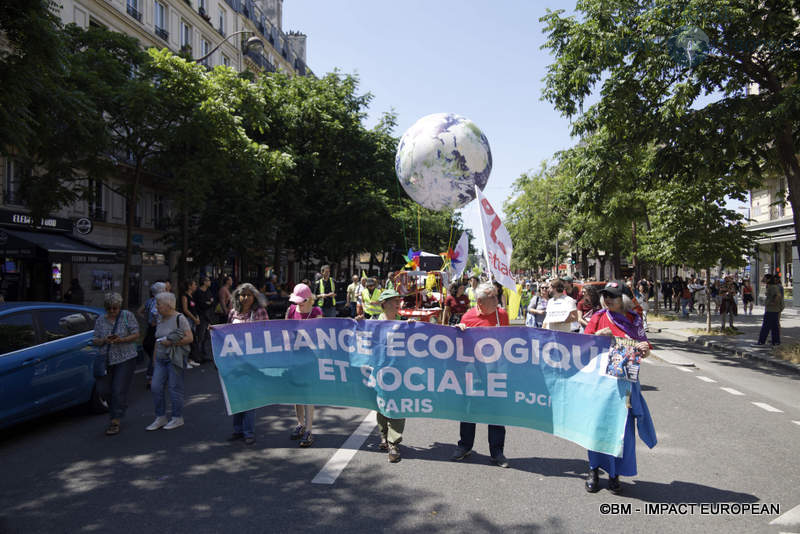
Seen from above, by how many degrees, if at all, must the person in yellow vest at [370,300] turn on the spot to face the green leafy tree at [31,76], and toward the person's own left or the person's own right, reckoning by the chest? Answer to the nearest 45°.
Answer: approximately 45° to the person's own right

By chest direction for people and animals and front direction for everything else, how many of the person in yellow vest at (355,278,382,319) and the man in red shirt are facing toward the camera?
2

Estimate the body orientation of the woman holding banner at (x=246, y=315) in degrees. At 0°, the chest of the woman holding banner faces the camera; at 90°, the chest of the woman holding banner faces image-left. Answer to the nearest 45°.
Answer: approximately 0°

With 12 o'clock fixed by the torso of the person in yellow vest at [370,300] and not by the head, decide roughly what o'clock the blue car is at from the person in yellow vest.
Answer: The blue car is roughly at 1 o'clock from the person in yellow vest.
